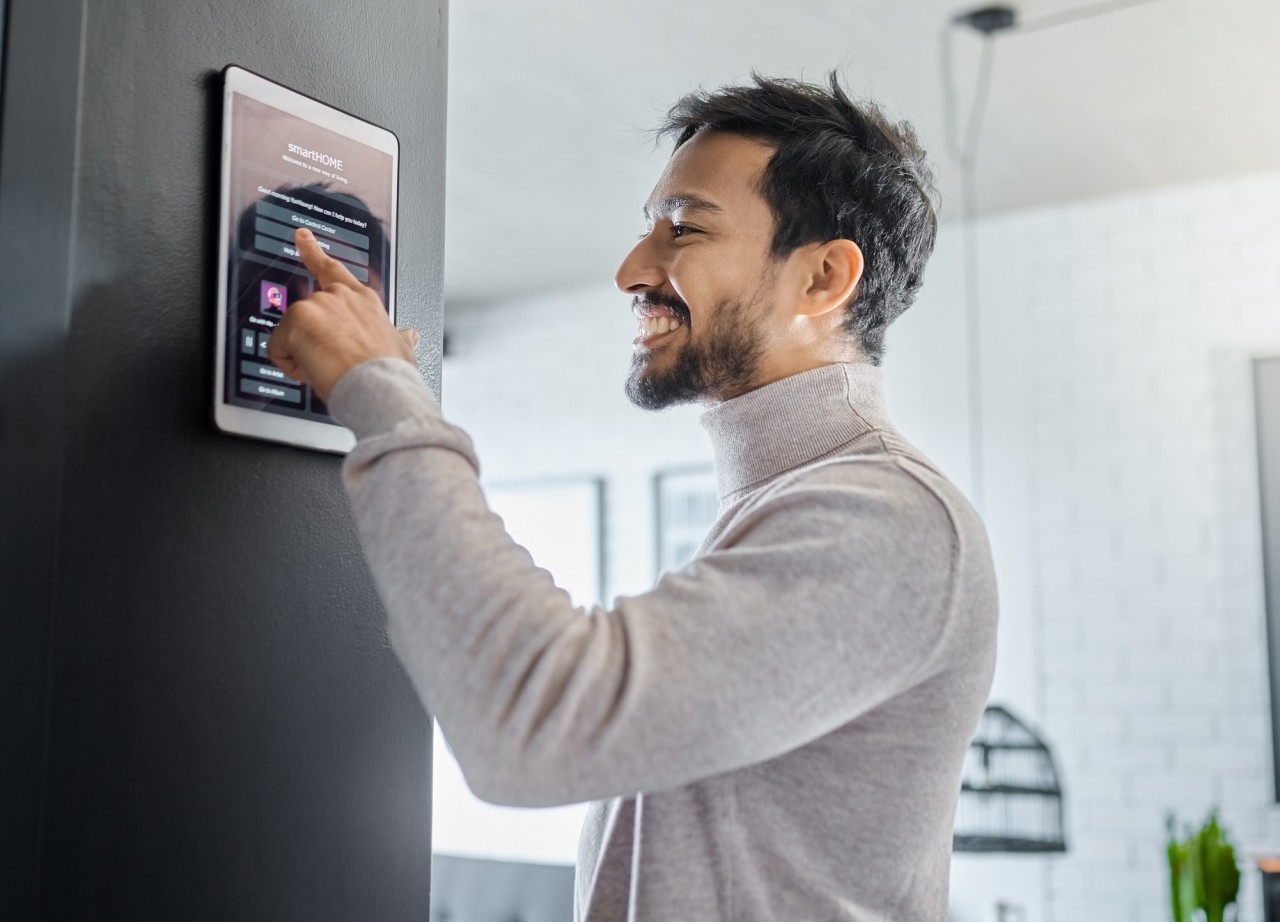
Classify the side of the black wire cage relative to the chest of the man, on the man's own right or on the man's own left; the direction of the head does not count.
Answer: on the man's own right

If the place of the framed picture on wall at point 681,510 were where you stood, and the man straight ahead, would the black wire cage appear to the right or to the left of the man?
left

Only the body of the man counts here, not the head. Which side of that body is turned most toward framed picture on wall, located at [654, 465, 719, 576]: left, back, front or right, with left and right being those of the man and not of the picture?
right

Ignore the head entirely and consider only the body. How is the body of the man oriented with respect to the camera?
to the viewer's left
